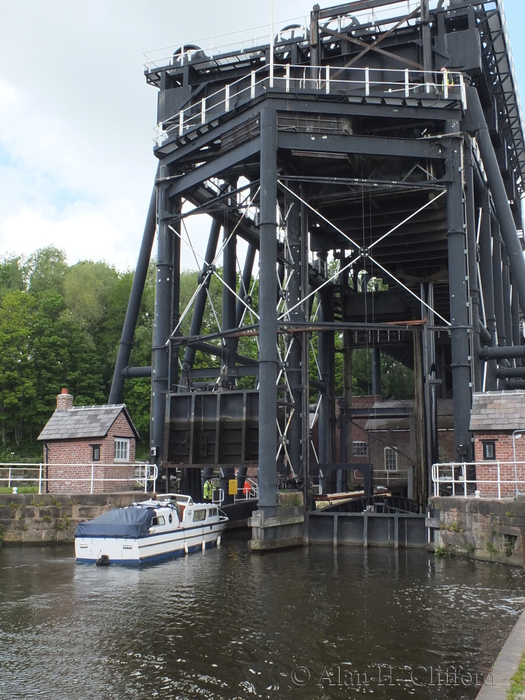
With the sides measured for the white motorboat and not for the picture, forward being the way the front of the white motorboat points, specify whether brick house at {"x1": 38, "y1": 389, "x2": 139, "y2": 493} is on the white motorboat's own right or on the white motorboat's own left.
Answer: on the white motorboat's own left

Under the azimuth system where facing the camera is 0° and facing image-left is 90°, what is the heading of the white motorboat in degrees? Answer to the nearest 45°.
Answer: approximately 225°

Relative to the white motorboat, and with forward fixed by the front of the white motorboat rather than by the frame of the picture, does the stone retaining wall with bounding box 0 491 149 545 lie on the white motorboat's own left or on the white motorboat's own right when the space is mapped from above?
on the white motorboat's own left
